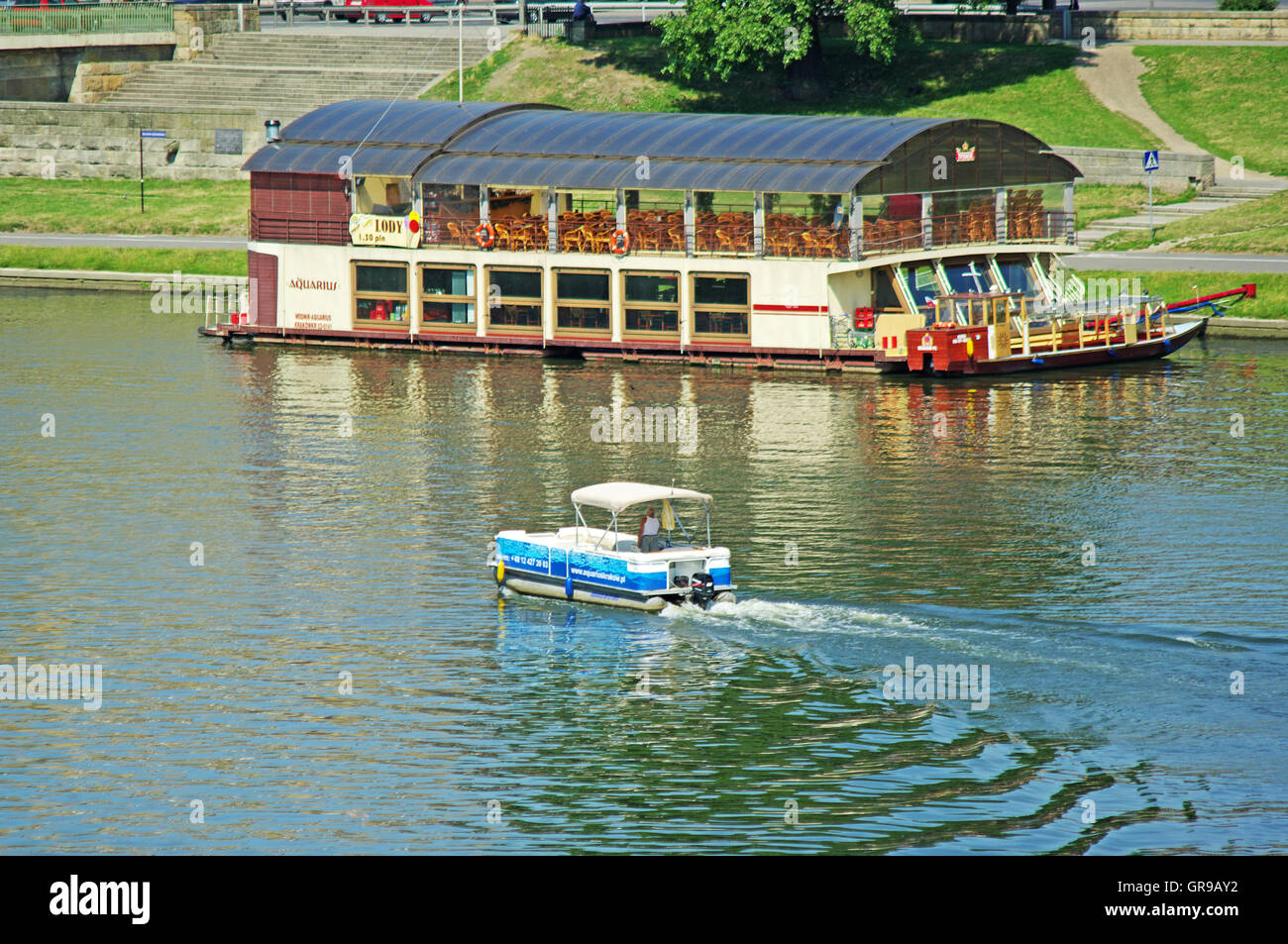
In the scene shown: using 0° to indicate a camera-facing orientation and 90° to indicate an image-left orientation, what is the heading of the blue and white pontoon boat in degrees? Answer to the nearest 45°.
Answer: approximately 135°
